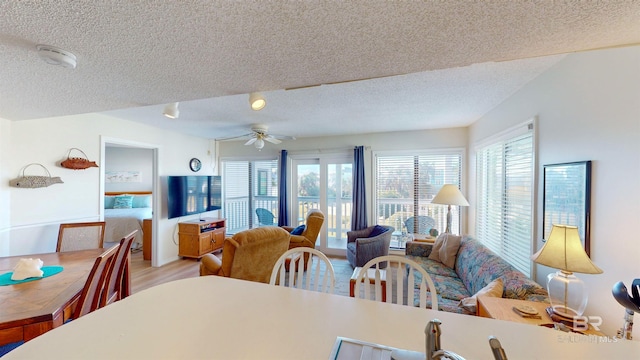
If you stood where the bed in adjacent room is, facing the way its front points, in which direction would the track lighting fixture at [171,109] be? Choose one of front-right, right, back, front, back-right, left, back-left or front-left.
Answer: front

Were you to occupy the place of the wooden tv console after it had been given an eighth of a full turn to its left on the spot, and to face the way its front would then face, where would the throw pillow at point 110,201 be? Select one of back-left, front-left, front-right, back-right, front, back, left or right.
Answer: back-left

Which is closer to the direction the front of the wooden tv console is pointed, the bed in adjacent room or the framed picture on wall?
the framed picture on wall

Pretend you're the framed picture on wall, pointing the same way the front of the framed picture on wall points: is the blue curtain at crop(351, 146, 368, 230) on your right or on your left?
on your right

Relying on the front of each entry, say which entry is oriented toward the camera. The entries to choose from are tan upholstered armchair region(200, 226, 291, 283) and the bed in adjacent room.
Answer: the bed in adjacent room

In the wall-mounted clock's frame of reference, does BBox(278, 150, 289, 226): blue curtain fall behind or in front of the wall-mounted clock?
in front

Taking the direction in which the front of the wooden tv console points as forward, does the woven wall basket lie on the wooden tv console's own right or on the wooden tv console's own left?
on the wooden tv console's own right

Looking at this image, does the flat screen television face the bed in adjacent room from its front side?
no

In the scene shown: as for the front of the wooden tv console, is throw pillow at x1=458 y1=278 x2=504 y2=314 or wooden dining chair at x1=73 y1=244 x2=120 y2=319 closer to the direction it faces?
the throw pillow

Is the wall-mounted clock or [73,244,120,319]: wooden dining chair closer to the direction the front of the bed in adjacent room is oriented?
the wooden dining chair

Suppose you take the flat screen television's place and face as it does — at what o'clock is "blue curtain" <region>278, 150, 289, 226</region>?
The blue curtain is roughly at 11 o'clock from the flat screen television.

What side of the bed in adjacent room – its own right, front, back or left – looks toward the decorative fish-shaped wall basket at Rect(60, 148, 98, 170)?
front

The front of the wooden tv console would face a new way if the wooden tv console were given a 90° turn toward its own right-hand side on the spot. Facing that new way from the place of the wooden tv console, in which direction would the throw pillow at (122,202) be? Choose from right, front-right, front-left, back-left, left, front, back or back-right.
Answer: right

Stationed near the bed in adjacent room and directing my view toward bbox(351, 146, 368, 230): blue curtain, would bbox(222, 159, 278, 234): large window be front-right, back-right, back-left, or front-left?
front-left

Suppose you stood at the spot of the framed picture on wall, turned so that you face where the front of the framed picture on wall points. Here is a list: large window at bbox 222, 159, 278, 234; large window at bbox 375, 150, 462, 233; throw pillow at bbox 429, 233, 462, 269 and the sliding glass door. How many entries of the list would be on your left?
0

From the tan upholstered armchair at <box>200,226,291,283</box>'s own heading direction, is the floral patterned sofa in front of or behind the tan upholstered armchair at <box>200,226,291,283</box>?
behind
